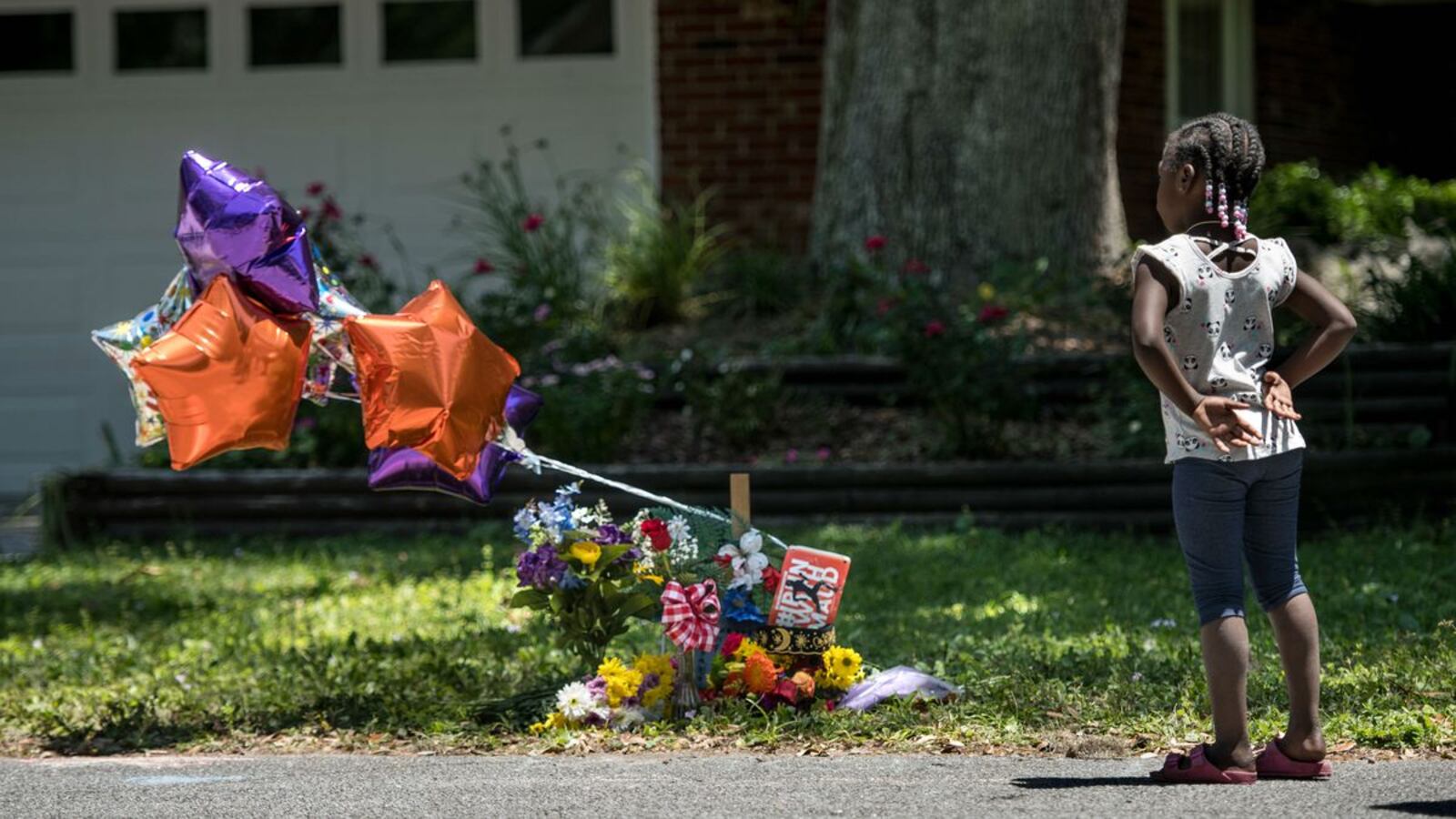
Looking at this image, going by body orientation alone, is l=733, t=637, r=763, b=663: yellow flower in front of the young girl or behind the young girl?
in front

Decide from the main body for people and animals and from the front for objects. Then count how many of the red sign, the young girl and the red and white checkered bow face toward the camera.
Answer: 2

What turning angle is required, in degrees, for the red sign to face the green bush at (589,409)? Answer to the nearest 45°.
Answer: approximately 180°

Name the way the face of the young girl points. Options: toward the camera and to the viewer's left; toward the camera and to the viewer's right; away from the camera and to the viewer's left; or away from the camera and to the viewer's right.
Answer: away from the camera and to the viewer's left

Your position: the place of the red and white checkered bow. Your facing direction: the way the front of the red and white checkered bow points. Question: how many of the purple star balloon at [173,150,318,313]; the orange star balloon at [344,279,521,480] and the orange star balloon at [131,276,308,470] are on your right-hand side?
3

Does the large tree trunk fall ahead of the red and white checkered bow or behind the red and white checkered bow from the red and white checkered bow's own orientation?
behind

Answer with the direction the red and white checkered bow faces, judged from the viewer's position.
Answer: facing the viewer
